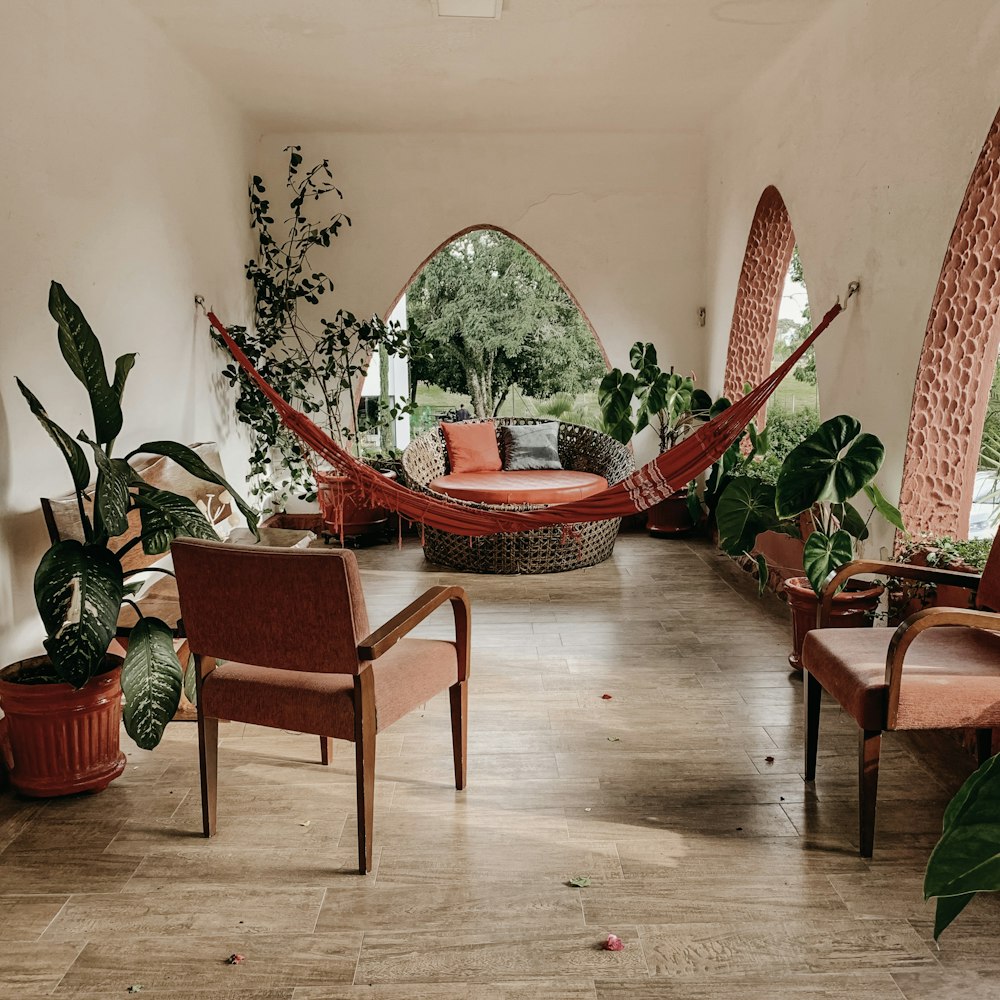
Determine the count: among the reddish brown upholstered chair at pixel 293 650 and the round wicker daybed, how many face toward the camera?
1

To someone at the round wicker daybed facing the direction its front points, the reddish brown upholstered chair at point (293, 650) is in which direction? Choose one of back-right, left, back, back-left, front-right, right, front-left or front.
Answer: front

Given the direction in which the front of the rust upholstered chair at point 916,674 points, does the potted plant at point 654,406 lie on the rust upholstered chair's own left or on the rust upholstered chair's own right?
on the rust upholstered chair's own right

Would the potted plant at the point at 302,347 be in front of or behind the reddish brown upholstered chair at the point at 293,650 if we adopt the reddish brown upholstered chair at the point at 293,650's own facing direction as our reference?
in front

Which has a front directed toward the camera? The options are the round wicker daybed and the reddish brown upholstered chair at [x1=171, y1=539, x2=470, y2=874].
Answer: the round wicker daybed

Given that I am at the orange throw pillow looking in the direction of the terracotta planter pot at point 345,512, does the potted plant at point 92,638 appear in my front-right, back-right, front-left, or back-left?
front-left

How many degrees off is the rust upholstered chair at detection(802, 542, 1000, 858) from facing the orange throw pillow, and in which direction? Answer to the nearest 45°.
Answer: approximately 90° to its right

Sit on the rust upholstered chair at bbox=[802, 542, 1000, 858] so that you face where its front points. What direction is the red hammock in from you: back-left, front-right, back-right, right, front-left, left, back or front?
right

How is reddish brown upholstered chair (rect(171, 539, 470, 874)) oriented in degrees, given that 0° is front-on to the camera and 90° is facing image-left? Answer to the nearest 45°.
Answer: approximately 225°

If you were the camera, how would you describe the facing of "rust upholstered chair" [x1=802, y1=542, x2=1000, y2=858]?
facing the viewer and to the left of the viewer

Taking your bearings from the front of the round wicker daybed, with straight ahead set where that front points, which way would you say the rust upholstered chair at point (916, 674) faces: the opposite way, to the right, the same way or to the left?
to the right

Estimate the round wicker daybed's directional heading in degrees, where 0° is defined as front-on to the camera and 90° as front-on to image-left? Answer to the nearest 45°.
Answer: approximately 0°

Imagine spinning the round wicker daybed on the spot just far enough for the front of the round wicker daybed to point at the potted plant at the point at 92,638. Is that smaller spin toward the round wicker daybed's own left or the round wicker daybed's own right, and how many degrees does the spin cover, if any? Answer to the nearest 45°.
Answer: approximately 45° to the round wicker daybed's own right

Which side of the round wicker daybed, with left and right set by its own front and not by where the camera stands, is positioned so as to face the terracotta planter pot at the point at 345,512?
right
